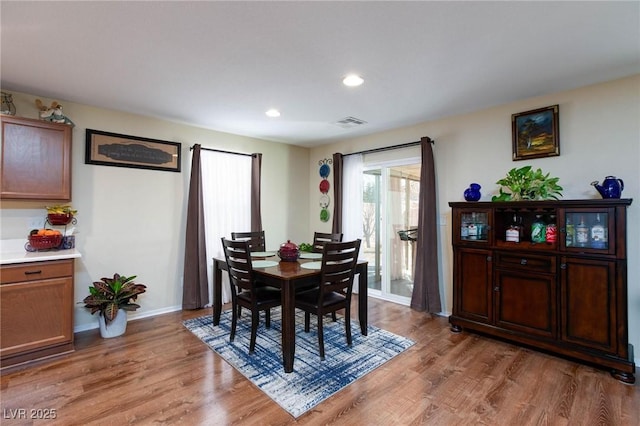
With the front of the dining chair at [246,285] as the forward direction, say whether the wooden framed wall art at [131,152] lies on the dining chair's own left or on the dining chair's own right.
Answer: on the dining chair's own left

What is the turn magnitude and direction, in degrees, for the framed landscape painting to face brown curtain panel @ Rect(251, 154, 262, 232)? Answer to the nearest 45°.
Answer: approximately 45° to its right

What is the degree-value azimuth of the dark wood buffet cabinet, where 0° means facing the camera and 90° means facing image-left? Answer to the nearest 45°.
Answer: approximately 45°

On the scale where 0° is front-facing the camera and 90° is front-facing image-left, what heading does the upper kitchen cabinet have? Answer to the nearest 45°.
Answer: approximately 315°

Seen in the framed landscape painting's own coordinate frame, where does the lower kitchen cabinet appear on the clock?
The lower kitchen cabinet is roughly at 12 o'clock from the framed landscape painting.

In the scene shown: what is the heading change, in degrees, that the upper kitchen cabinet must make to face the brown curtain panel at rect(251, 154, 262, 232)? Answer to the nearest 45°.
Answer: approximately 45° to its left

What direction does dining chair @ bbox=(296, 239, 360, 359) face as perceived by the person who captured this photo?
facing away from the viewer and to the left of the viewer
